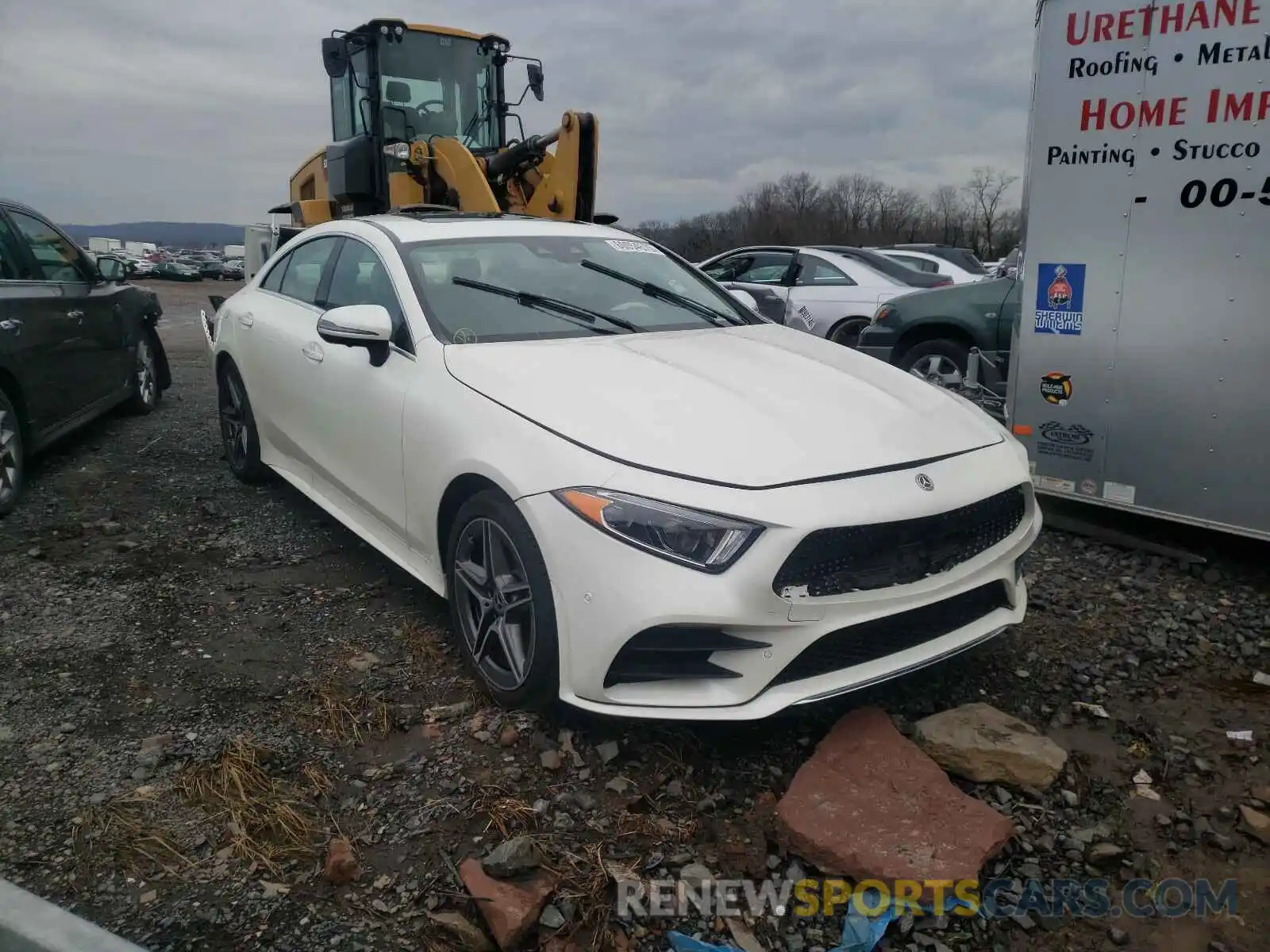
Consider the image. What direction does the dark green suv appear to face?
to the viewer's left

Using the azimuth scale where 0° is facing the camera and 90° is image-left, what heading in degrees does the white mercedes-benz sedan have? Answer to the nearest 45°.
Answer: approximately 315°

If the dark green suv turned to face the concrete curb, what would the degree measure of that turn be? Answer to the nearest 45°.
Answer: approximately 90° to its left

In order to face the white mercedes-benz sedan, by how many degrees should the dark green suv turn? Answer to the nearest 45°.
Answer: approximately 90° to its left

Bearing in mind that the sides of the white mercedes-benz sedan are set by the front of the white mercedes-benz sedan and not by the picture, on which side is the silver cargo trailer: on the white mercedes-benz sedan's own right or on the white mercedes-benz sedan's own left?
on the white mercedes-benz sedan's own left

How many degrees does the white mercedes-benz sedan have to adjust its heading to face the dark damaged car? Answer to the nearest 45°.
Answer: approximately 180°

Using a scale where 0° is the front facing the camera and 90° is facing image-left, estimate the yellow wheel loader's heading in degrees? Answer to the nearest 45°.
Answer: approximately 315°

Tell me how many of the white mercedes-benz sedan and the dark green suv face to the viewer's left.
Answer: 1

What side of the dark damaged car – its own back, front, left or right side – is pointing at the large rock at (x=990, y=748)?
right

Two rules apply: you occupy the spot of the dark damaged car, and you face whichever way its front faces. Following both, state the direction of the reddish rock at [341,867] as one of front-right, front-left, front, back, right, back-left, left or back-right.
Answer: back-right

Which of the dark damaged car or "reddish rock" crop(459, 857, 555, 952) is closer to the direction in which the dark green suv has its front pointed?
the dark damaged car

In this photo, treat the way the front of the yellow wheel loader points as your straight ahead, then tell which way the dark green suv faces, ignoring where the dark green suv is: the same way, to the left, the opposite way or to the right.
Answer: the opposite way
